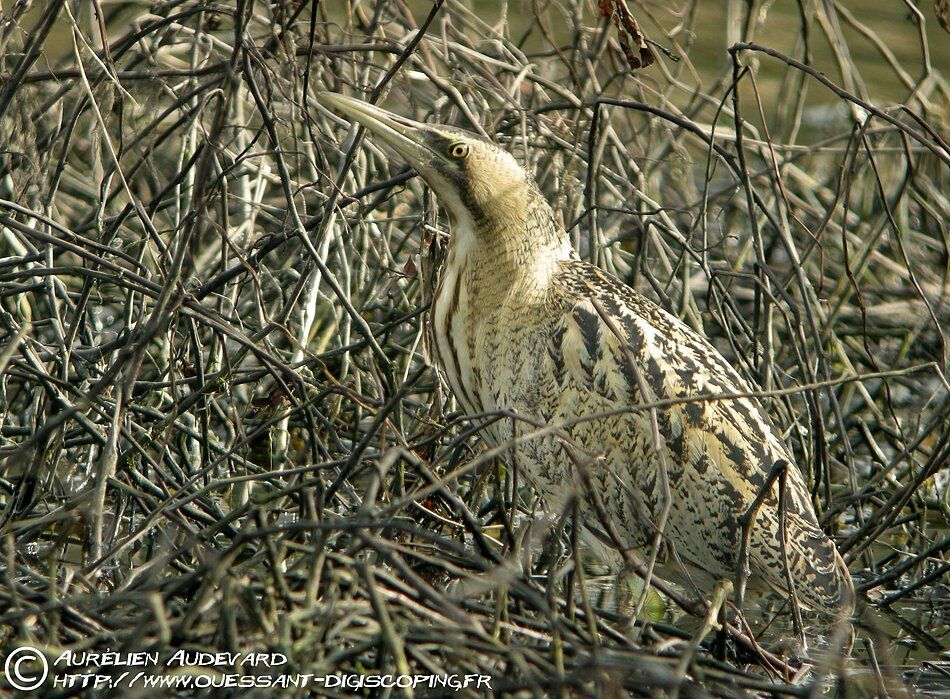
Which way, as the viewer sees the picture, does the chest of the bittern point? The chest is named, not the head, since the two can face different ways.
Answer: to the viewer's left
